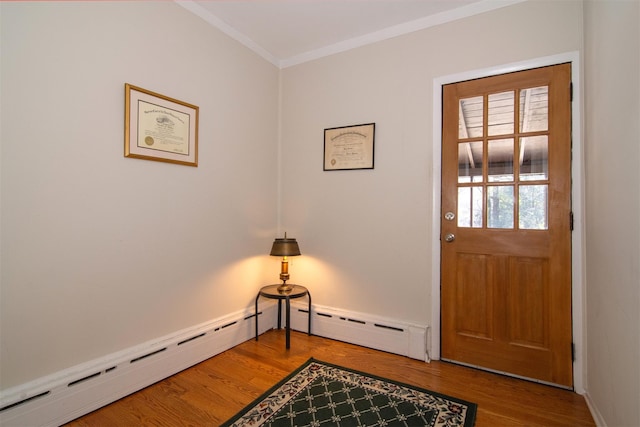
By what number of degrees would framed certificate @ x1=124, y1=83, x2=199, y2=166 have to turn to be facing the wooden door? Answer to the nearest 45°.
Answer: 0° — it already faces it

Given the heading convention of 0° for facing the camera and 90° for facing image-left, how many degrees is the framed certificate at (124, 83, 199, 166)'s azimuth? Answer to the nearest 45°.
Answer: approximately 315°

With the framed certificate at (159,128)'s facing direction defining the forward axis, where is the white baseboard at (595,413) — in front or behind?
in front

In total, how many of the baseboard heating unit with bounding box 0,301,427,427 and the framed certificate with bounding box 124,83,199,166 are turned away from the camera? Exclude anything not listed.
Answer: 0

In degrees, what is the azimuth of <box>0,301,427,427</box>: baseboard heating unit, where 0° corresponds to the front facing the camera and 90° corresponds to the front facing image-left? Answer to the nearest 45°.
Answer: approximately 315°

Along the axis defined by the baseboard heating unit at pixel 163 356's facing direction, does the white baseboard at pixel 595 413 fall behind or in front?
in front

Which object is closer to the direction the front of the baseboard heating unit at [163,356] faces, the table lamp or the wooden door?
the wooden door
